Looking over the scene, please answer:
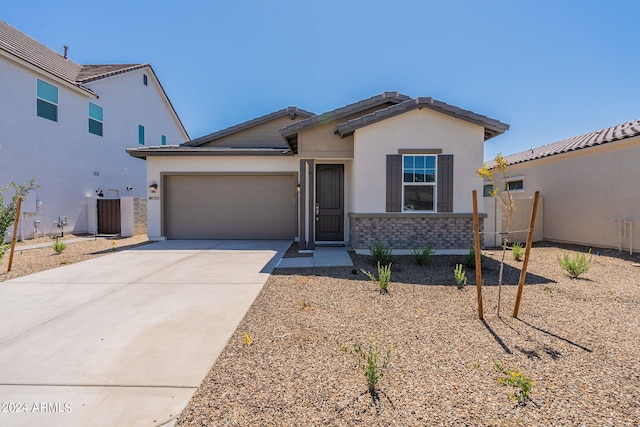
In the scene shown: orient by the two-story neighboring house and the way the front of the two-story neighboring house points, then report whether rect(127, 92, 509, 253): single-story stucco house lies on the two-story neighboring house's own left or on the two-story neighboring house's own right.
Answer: on the two-story neighboring house's own left

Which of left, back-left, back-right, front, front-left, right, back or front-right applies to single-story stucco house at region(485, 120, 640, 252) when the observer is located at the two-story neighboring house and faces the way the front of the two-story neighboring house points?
left

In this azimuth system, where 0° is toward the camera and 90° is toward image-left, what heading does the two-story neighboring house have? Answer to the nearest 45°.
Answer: approximately 45°

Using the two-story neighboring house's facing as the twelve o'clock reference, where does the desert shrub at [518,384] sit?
The desert shrub is roughly at 10 o'clock from the two-story neighboring house.

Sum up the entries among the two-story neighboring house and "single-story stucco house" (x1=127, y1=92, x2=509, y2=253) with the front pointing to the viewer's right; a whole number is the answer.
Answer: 0

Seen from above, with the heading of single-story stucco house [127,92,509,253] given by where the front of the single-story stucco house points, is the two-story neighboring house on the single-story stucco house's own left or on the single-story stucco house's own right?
on the single-story stucco house's own right

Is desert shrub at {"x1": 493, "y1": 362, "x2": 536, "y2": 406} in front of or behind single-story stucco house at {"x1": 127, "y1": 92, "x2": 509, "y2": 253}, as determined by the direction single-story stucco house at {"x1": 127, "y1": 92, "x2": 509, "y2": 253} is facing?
in front

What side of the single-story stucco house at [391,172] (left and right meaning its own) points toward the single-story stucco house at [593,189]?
left

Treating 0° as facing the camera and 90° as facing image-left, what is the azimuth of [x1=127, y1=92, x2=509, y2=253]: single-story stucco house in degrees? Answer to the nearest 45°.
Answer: approximately 0°
